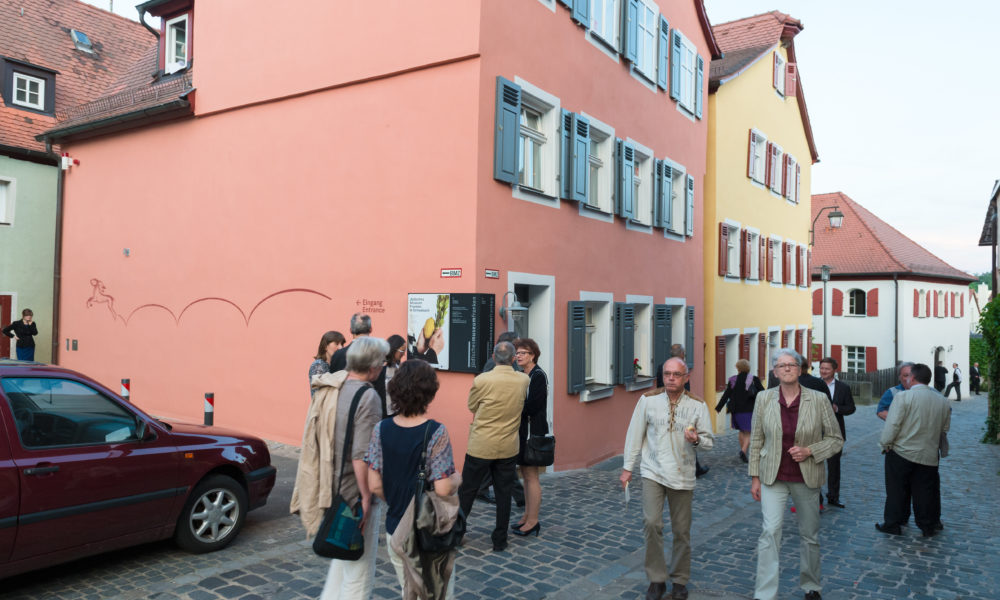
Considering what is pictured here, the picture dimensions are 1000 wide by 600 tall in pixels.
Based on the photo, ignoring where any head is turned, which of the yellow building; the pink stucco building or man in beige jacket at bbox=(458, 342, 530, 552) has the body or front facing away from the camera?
the man in beige jacket

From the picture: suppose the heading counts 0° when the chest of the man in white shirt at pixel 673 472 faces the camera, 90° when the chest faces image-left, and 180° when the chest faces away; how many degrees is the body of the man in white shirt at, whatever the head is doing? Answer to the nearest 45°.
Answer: approximately 0°

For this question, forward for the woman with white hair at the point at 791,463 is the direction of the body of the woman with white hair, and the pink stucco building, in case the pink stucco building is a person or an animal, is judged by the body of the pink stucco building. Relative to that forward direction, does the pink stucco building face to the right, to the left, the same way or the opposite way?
to the left

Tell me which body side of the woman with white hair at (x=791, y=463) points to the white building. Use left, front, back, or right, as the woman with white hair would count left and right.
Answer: back

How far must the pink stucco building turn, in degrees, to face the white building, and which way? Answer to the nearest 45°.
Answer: approximately 90° to its left

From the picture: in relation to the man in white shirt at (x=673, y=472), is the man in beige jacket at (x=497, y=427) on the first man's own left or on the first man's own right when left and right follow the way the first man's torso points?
on the first man's own right

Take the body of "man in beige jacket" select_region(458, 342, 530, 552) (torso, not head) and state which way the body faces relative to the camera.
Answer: away from the camera

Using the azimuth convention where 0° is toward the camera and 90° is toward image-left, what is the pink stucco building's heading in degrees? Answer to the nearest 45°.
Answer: approximately 315°

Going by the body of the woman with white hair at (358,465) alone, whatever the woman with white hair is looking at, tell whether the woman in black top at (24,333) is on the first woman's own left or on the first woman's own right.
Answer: on the first woman's own left

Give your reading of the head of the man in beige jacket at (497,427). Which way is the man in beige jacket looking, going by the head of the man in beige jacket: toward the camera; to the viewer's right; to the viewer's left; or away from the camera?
away from the camera

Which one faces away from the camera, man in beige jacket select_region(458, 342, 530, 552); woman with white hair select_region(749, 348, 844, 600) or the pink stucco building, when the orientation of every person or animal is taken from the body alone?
the man in beige jacket

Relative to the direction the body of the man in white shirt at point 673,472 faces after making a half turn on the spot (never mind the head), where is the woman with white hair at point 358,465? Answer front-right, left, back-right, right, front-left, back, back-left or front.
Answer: back-left

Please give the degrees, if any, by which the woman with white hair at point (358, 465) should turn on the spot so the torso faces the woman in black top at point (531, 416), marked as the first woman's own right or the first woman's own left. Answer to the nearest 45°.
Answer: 0° — they already face them

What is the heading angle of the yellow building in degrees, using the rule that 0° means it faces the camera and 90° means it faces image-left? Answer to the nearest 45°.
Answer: approximately 315°

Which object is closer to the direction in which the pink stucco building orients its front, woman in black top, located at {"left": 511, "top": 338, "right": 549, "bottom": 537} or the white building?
the woman in black top

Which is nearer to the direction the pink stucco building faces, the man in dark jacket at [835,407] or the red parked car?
the man in dark jacket

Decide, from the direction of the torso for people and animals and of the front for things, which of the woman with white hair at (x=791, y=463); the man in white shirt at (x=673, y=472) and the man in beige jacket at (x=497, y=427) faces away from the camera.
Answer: the man in beige jacket

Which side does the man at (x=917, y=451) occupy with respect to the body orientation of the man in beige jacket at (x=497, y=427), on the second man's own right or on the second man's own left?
on the second man's own right
